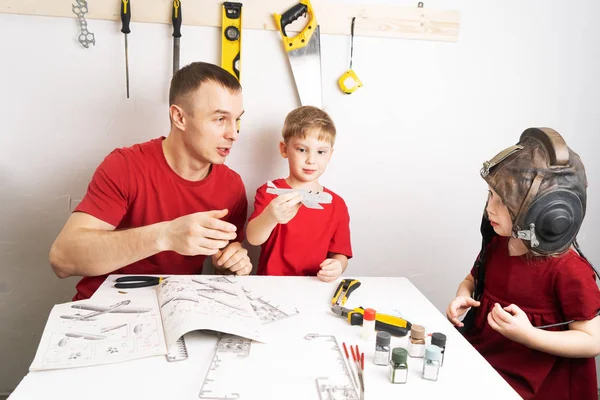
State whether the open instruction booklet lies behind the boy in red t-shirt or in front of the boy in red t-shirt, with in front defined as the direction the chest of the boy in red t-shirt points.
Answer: in front

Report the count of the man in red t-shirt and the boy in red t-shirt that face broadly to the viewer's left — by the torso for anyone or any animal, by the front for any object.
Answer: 0

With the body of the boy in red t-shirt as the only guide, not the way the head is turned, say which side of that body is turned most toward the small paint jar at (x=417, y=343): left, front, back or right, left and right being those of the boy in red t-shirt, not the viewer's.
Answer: front

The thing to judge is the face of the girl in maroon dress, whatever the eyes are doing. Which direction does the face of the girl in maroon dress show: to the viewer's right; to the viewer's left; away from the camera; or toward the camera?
to the viewer's left

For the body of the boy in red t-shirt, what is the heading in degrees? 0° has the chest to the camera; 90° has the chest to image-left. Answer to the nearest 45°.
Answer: approximately 0°

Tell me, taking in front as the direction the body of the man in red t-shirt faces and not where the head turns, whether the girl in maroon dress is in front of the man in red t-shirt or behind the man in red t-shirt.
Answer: in front

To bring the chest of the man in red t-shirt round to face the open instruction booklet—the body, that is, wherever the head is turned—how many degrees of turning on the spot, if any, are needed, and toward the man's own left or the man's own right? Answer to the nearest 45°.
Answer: approximately 45° to the man's own right

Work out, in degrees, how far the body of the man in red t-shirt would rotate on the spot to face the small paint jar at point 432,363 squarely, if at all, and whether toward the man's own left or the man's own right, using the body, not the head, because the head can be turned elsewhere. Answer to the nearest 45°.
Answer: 0° — they already face it

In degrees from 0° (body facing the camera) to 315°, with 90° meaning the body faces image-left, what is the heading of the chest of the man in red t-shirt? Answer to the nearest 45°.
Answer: approximately 315°

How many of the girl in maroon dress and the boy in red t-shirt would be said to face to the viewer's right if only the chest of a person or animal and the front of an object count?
0

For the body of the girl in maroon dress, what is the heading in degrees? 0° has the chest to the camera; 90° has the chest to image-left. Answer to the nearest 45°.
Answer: approximately 45°
